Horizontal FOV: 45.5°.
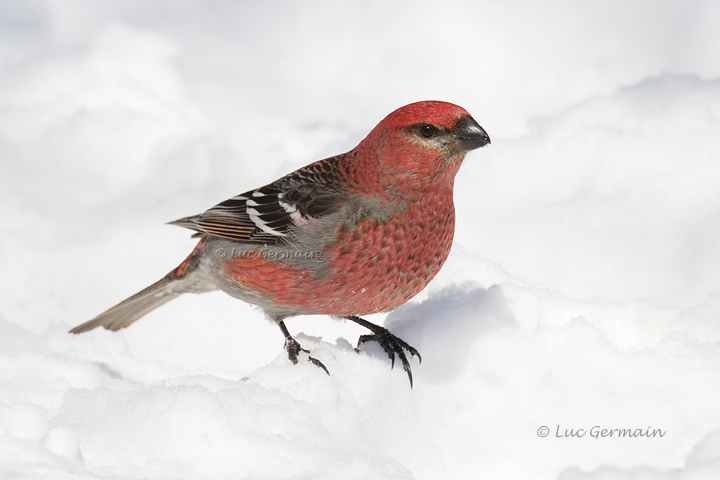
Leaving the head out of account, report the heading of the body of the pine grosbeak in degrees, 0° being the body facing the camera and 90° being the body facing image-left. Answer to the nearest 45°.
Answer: approximately 270°
